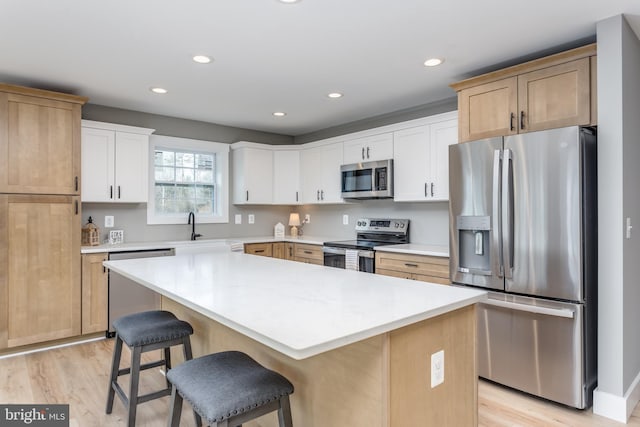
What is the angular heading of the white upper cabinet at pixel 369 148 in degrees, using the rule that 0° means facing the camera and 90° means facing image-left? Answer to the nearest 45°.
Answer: approximately 45°

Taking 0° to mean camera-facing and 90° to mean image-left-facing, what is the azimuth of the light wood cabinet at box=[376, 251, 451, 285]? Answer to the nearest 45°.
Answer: approximately 45°

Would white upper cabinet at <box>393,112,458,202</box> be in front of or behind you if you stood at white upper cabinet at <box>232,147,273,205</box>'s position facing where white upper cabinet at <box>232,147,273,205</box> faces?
in front

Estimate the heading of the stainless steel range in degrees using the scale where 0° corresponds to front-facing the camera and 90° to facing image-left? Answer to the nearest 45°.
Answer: approximately 45°

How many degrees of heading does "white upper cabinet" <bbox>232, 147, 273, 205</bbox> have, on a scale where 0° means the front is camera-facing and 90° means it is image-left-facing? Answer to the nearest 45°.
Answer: approximately 315°

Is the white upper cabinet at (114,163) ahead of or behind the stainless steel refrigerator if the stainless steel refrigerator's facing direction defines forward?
ahead

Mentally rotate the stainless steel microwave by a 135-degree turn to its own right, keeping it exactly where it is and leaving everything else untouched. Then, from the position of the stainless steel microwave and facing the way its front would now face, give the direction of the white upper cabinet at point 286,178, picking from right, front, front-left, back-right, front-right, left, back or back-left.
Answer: front-left

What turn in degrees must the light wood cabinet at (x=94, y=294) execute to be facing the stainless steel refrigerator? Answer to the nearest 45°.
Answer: approximately 45° to its left

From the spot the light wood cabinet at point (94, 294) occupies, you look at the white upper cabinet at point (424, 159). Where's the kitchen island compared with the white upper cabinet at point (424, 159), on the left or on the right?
right

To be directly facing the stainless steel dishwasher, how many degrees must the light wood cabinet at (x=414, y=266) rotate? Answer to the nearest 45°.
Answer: approximately 45° to its right

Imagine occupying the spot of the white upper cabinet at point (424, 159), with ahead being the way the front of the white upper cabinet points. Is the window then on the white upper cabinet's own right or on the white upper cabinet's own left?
on the white upper cabinet's own right

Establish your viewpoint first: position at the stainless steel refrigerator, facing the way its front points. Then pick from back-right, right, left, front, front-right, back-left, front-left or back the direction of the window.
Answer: front-right
